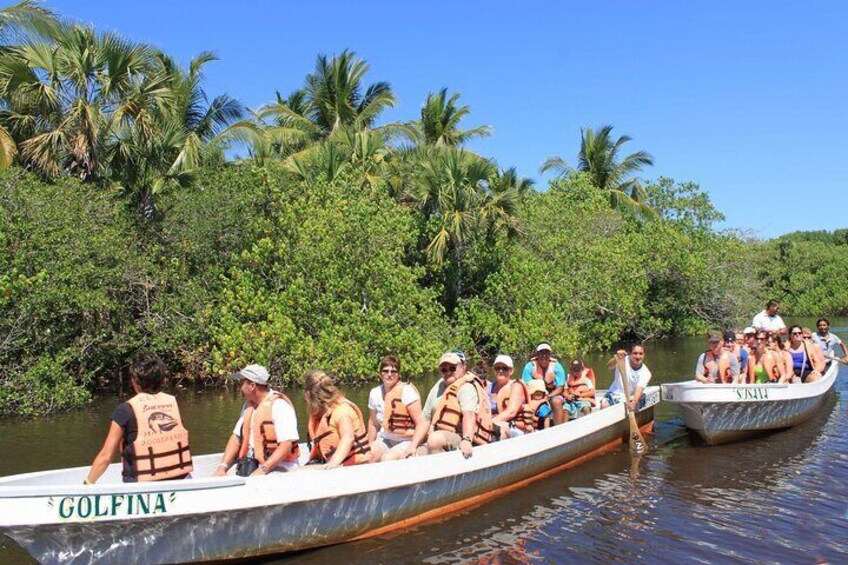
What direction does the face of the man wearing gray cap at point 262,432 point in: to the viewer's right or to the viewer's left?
to the viewer's left

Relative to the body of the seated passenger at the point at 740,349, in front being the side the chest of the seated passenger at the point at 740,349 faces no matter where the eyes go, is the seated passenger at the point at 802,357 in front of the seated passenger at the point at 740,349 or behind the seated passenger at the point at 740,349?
behind

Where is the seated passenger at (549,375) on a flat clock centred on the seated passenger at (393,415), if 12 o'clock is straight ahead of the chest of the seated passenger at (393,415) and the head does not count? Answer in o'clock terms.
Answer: the seated passenger at (549,375) is roughly at 6 o'clock from the seated passenger at (393,415).

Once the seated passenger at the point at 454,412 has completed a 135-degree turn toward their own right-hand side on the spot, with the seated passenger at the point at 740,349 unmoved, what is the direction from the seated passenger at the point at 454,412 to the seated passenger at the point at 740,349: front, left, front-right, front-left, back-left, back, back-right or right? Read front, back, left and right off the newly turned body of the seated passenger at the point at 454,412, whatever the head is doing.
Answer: front-right

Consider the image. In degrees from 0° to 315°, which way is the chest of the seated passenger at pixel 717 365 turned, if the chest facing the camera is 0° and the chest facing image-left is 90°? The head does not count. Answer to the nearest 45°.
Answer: approximately 45°

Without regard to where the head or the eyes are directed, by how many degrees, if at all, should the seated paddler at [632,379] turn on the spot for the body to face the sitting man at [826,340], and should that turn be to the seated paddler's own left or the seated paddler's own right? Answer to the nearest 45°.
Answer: approximately 180°

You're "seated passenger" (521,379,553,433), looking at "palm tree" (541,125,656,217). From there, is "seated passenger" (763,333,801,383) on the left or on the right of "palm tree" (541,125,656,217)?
right

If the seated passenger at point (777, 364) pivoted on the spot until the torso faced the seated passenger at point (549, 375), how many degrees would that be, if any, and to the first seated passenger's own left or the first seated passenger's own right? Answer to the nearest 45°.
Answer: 0° — they already face them
